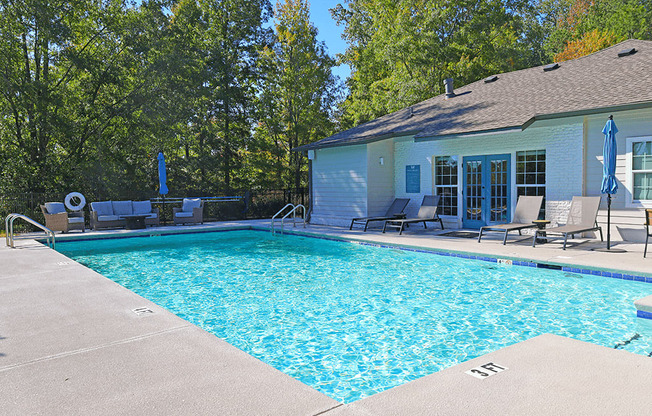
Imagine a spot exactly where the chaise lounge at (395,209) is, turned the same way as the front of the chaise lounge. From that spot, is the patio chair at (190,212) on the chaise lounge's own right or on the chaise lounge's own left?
on the chaise lounge's own right

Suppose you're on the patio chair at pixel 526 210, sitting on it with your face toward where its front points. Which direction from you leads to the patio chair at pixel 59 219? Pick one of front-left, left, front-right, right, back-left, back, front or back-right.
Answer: front-right

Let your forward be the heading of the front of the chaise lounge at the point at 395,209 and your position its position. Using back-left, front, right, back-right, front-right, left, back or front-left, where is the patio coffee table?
front-right

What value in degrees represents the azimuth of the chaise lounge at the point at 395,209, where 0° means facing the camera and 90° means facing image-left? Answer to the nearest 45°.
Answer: approximately 45°

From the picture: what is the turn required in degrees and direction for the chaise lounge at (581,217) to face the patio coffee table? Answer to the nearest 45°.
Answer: approximately 45° to its right

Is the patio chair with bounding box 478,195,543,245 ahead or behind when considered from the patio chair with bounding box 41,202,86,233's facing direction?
ahead

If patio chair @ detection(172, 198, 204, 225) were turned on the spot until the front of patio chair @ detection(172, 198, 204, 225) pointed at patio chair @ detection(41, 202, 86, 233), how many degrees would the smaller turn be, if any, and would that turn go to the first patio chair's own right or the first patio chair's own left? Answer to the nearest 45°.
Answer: approximately 45° to the first patio chair's own right

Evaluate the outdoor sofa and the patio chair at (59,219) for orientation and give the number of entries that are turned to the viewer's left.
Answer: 0

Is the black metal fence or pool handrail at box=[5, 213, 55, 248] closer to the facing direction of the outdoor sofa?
the pool handrail

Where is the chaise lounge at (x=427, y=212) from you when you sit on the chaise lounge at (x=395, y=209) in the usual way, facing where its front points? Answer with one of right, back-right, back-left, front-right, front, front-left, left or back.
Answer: left
